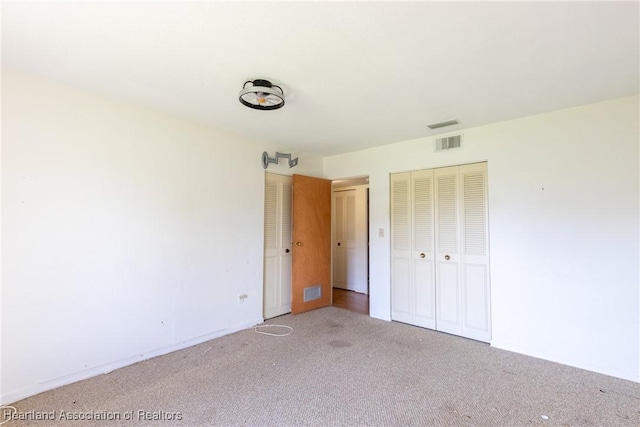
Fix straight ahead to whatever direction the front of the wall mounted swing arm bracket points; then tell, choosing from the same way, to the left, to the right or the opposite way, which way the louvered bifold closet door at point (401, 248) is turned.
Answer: to the right

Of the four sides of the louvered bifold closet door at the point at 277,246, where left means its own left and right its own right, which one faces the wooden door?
left

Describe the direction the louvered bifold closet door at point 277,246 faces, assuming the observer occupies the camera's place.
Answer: facing the viewer and to the right of the viewer

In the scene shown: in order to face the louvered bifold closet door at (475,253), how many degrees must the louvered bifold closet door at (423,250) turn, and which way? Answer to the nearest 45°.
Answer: approximately 90° to its left

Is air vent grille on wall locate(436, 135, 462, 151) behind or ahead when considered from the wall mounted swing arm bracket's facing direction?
ahead

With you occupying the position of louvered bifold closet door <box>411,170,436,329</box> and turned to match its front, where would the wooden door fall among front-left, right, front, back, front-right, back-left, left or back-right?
front-right

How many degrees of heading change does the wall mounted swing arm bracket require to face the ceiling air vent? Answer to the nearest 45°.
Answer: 0° — it already faces it

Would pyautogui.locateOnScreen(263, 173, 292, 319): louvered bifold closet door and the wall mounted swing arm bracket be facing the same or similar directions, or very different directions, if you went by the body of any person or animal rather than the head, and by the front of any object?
same or similar directions

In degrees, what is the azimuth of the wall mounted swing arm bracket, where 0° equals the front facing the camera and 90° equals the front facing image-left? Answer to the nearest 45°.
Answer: approximately 315°

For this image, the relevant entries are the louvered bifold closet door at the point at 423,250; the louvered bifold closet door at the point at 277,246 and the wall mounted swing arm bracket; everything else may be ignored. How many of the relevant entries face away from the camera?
0

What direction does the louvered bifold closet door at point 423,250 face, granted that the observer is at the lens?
facing the viewer and to the left of the viewer

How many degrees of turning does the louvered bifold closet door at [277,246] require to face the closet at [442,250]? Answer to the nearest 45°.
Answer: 0° — it already faces it

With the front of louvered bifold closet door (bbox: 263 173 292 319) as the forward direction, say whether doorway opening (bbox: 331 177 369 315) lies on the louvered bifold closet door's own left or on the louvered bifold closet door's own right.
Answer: on the louvered bifold closet door's own left
